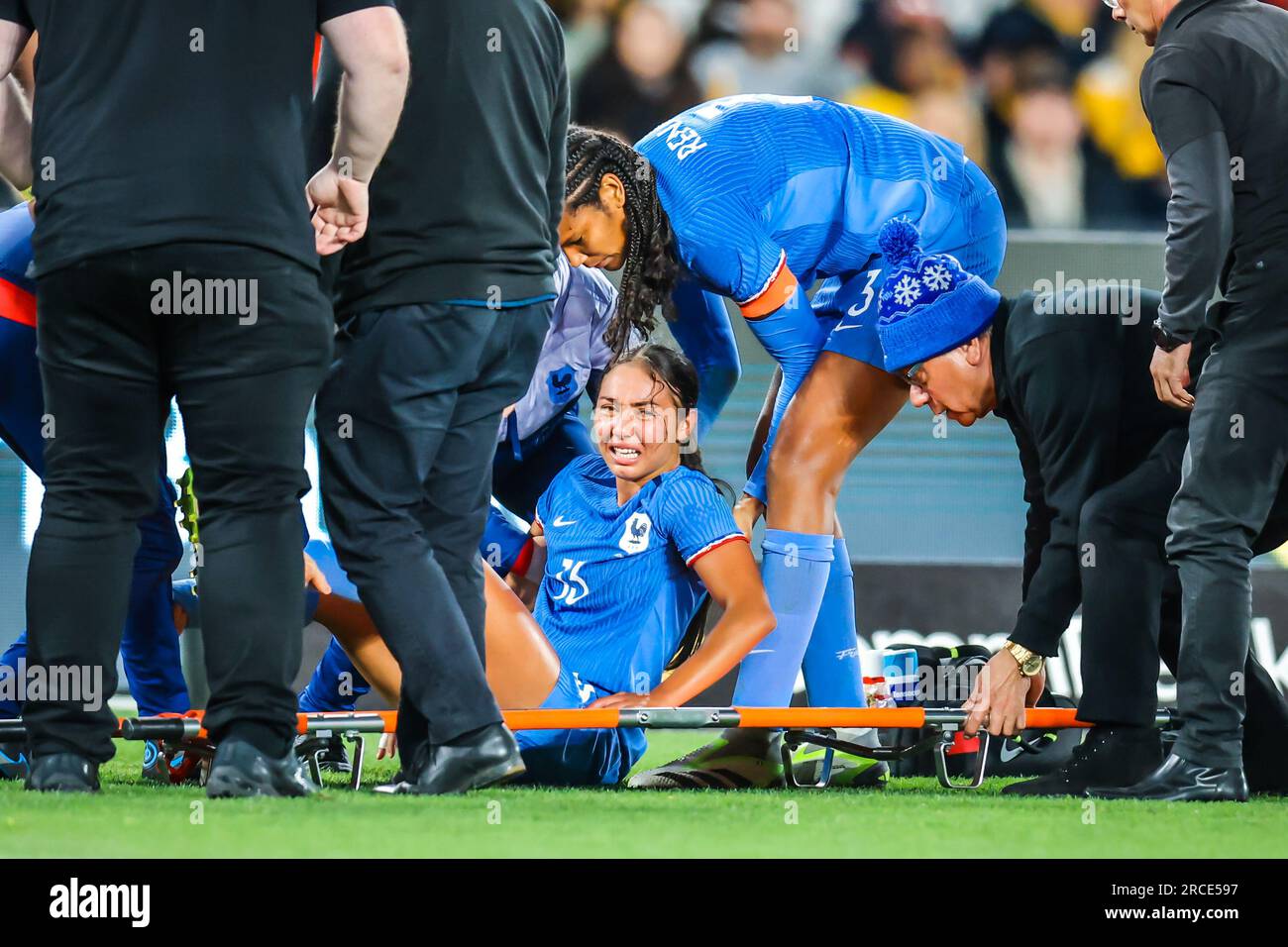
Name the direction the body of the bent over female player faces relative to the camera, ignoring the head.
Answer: to the viewer's left

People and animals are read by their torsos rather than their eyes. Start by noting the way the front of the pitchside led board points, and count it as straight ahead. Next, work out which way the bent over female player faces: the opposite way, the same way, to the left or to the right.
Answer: to the right

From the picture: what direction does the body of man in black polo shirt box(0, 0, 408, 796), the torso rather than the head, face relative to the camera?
away from the camera

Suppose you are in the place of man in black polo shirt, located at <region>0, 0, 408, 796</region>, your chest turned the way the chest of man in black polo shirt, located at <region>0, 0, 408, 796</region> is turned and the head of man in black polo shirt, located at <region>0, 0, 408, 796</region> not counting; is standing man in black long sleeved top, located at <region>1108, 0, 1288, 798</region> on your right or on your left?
on your right

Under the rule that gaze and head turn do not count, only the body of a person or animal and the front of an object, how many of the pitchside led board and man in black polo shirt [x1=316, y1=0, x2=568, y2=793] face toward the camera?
1

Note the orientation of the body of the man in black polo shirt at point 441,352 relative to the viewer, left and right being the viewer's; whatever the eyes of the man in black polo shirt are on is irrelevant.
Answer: facing away from the viewer and to the right of the viewer

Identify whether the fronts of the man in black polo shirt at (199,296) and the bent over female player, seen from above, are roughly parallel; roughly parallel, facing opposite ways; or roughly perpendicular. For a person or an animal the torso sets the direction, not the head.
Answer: roughly perpendicular

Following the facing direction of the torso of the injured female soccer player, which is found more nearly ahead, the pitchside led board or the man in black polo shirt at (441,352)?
the man in black polo shirt

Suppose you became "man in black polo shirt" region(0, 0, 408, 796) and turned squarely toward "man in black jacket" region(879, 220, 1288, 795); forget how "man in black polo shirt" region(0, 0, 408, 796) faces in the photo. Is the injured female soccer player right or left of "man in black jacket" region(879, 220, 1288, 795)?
left

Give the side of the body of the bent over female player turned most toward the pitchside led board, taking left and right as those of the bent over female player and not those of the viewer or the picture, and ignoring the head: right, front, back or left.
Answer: right

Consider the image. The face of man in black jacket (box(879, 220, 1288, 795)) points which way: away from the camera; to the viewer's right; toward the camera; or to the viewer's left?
to the viewer's left

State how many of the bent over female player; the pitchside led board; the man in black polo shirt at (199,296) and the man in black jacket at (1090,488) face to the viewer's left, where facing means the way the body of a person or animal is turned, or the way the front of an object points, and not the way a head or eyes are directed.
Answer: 2
